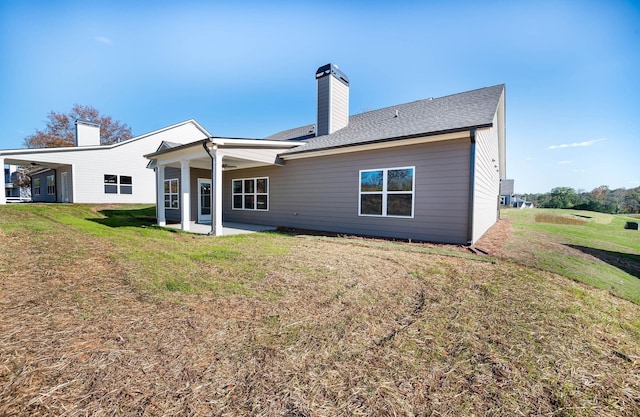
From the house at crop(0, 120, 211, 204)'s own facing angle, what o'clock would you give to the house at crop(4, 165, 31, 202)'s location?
the house at crop(4, 165, 31, 202) is roughly at 10 o'clock from the house at crop(0, 120, 211, 204).

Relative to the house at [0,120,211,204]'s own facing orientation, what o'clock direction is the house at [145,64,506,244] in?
the house at [145,64,506,244] is roughly at 4 o'clock from the house at [0,120,211,204].

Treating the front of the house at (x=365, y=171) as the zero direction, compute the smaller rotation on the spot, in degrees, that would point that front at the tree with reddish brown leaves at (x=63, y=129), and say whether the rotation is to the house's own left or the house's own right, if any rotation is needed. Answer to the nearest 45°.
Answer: approximately 90° to the house's own left

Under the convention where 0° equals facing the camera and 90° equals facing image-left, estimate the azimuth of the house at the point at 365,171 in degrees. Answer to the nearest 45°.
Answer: approximately 225°

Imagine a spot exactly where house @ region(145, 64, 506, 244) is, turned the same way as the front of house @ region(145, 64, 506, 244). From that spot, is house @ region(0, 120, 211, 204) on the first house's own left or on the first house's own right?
on the first house's own left

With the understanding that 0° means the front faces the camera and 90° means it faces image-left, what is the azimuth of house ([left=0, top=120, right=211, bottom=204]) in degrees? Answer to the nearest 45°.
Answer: approximately 225°
